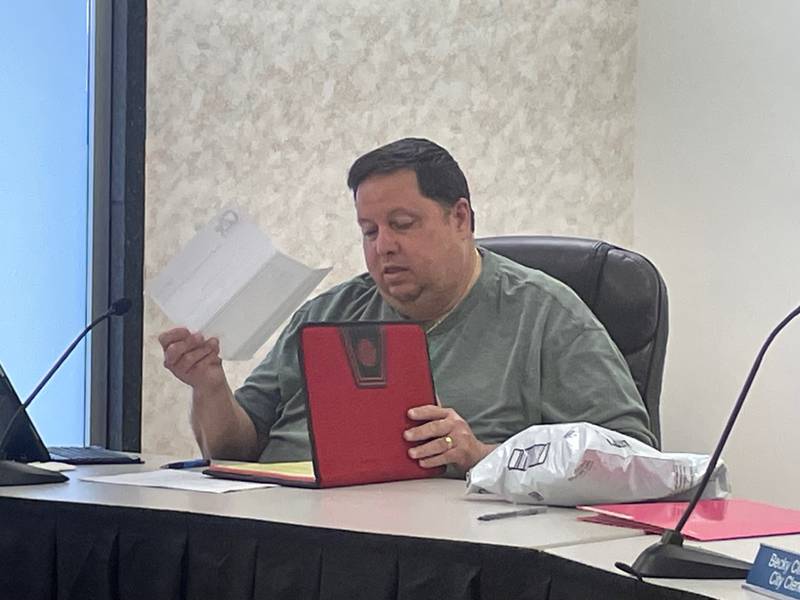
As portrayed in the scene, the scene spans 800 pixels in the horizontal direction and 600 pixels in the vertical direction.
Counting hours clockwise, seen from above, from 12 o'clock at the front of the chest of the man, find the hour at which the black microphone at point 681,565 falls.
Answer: The black microphone is roughly at 10 o'clock from the man.
